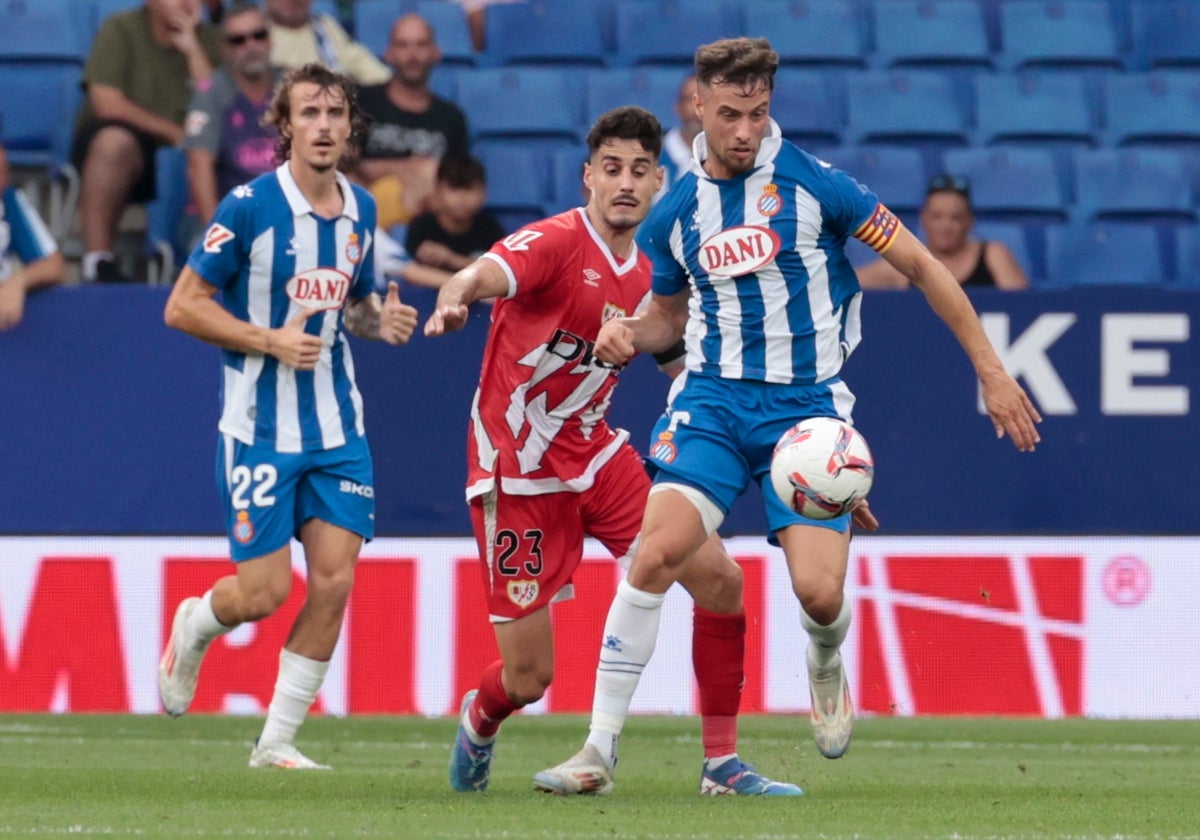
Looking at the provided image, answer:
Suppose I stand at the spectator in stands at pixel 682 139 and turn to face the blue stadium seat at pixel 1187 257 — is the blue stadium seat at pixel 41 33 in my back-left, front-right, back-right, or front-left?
back-left

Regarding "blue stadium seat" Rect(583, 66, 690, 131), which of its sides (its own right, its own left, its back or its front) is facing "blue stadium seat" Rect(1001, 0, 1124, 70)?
left

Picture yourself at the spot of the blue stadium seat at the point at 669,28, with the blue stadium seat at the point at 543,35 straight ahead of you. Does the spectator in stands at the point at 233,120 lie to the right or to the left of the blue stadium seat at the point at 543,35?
left
